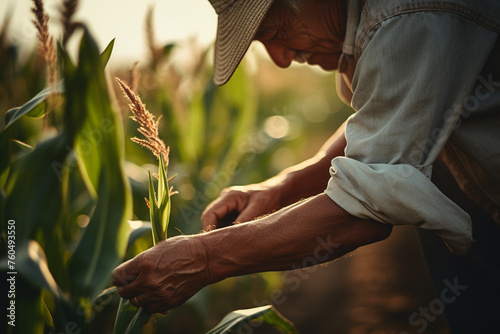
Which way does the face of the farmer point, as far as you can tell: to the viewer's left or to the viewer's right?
to the viewer's left

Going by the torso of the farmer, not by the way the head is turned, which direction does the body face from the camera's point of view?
to the viewer's left
